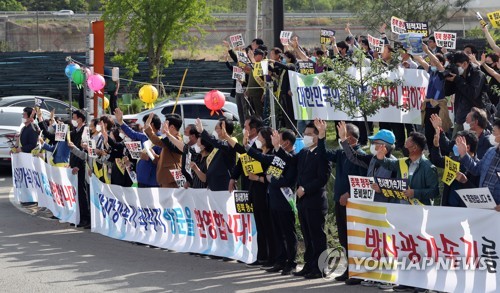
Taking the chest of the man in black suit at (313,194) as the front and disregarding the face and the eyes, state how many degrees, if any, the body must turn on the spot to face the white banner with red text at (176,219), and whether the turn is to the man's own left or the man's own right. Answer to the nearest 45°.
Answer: approximately 90° to the man's own right

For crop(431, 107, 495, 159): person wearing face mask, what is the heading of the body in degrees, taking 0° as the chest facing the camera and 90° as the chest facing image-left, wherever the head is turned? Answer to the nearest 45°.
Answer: approximately 90°

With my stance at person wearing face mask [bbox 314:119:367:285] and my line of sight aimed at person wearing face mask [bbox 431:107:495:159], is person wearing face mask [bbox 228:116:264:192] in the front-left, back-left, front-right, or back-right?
back-left

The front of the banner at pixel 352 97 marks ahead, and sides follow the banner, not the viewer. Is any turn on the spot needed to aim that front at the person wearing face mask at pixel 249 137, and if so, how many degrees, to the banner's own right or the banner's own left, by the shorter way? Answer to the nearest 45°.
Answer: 0° — it already faces them

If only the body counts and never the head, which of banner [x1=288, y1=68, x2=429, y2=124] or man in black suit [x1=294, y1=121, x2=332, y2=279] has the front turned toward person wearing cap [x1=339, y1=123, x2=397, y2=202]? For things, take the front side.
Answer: the banner

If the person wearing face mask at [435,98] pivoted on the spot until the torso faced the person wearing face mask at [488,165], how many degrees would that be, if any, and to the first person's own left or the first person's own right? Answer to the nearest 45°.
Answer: approximately 45° to the first person's own left

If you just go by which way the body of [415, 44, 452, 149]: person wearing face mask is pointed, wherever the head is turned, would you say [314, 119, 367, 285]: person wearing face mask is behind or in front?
in front

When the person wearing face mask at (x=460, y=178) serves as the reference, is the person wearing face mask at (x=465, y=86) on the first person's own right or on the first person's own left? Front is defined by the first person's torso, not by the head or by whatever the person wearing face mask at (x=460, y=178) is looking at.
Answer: on the first person's own right

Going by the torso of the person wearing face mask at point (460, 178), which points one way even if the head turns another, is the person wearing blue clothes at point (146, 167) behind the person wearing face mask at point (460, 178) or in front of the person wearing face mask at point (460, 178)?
in front

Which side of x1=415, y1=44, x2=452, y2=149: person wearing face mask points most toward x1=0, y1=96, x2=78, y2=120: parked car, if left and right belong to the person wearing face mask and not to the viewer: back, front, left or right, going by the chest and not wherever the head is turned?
right
